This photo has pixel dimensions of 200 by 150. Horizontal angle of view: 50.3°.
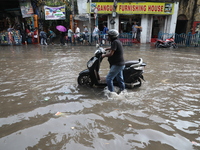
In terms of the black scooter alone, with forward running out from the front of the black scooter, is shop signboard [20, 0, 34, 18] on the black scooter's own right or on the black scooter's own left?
on the black scooter's own right

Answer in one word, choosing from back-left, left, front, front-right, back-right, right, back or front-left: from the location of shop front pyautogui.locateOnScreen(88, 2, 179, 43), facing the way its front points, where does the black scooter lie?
front

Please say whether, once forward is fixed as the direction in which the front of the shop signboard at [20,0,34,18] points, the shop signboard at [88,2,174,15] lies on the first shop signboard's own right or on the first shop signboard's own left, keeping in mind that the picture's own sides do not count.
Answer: on the first shop signboard's own left

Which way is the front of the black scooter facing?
to the viewer's left

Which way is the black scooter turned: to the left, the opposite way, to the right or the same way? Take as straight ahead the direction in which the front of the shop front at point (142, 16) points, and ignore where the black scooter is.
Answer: to the right

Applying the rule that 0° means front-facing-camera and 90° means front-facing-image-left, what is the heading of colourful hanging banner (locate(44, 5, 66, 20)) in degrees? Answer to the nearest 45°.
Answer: approximately 0°

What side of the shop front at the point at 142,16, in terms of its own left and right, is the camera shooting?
front

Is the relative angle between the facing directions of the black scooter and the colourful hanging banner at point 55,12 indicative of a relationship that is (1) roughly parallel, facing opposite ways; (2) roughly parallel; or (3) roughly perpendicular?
roughly perpendicular
